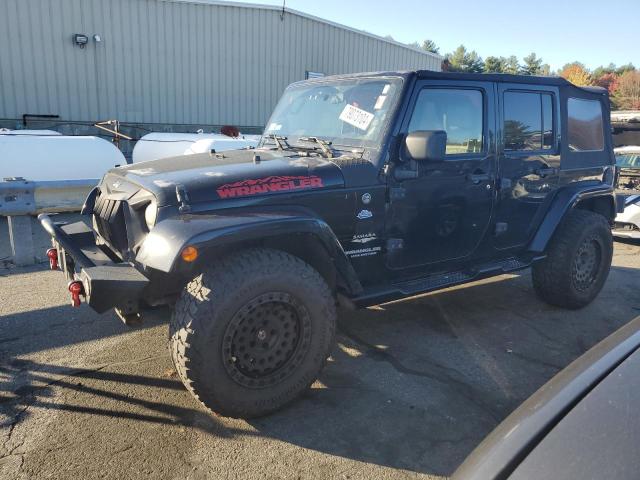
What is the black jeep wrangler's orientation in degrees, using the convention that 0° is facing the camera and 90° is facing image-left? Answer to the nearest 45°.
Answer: approximately 45°

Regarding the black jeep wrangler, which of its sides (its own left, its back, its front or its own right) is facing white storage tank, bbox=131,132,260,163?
right

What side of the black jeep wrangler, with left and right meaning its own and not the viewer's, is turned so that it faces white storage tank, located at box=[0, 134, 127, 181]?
right

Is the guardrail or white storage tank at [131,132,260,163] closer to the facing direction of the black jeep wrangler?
the guardrail

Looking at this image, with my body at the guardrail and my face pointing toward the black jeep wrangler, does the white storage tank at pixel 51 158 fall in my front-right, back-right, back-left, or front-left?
back-left

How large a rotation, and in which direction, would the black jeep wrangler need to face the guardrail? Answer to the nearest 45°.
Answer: approximately 90° to its right
